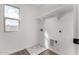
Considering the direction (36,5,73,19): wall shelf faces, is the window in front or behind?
in front

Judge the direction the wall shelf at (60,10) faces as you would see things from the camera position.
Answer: facing the viewer and to the left of the viewer
